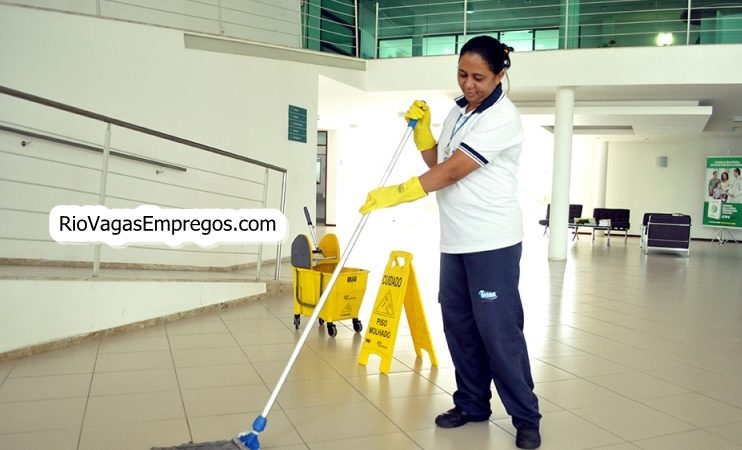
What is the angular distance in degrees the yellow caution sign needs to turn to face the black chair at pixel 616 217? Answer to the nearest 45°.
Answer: approximately 180°

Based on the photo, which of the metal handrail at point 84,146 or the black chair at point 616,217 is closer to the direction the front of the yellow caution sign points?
the metal handrail

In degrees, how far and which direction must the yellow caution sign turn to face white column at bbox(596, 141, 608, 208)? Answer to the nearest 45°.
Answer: approximately 180°
